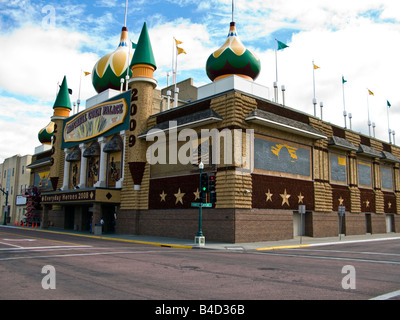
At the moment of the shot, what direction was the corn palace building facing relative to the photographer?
facing the viewer and to the left of the viewer
